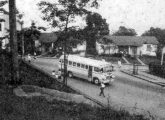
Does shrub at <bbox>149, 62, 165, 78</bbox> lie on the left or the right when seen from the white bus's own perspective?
on its left
